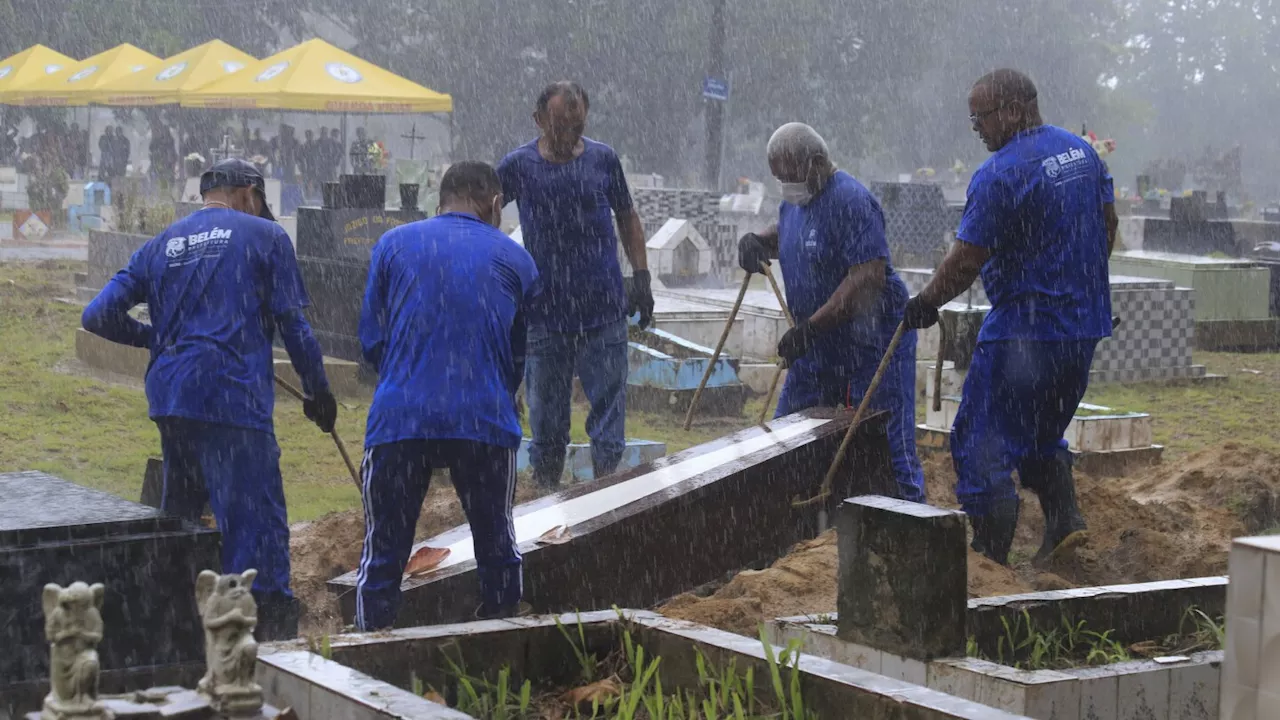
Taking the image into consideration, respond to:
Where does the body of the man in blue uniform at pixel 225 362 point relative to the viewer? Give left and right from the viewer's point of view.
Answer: facing away from the viewer and to the right of the viewer

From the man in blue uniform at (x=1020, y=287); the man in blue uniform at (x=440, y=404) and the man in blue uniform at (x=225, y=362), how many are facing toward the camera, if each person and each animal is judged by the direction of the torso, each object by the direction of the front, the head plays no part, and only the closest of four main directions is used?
0

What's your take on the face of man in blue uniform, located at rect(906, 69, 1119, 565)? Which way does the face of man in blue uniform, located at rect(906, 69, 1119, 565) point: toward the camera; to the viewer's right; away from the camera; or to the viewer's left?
to the viewer's left

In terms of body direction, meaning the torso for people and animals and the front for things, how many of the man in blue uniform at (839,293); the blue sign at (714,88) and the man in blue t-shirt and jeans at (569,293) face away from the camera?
0

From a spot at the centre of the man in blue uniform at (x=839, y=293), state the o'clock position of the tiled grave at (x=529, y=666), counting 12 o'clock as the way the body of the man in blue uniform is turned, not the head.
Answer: The tiled grave is roughly at 11 o'clock from the man in blue uniform.

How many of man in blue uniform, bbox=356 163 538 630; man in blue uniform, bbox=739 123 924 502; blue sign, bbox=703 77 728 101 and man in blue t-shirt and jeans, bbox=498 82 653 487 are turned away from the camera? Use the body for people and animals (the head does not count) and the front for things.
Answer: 1

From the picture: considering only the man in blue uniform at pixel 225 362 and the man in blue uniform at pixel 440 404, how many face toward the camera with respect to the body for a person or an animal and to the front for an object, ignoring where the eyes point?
0

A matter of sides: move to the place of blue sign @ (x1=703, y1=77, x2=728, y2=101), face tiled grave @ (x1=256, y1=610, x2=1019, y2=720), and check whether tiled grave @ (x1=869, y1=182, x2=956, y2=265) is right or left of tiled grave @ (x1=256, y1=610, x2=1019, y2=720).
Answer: left

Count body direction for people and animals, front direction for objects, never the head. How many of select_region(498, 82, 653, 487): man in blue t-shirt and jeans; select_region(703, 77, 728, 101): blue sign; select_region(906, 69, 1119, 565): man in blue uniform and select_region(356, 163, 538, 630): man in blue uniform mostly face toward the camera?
2

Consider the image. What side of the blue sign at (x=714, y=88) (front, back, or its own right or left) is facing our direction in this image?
front

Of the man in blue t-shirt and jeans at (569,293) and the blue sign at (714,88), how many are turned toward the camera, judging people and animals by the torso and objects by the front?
2

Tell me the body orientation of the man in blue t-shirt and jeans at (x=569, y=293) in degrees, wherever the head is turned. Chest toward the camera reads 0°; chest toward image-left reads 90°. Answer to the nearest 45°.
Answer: approximately 0°

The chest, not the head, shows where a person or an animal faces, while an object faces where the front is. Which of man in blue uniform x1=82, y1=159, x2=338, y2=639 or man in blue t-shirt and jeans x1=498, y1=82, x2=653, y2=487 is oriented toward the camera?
man in blue t-shirt and jeans x1=498, y1=82, x2=653, y2=487

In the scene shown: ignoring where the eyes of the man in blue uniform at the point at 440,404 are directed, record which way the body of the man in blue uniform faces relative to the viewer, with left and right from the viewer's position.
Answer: facing away from the viewer

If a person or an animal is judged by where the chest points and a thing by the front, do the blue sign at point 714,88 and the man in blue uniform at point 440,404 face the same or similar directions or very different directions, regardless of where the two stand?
very different directions

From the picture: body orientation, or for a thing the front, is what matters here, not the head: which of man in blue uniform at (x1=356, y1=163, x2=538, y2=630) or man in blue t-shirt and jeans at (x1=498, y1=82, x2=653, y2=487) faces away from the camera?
man in blue uniform at (x1=356, y1=163, x2=538, y2=630)

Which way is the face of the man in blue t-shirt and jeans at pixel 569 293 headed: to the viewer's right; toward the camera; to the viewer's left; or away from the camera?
toward the camera

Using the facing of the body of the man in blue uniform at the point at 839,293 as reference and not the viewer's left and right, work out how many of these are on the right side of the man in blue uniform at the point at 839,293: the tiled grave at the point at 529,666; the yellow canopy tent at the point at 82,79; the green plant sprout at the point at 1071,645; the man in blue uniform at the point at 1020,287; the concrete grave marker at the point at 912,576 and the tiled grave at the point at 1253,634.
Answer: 1

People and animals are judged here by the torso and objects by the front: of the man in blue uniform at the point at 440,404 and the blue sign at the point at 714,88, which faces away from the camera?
the man in blue uniform
